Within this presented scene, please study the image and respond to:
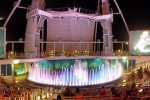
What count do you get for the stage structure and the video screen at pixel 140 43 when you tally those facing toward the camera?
2

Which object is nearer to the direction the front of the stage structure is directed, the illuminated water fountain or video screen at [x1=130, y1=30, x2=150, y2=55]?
the illuminated water fountain

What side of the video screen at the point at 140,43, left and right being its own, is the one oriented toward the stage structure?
right

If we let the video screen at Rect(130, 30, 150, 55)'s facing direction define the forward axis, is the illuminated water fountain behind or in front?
in front

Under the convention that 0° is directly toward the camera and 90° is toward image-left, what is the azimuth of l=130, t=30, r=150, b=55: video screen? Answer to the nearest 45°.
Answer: approximately 0°

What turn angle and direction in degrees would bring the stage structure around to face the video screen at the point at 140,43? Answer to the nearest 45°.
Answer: approximately 90° to its left

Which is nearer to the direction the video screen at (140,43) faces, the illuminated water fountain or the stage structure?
the illuminated water fountain
